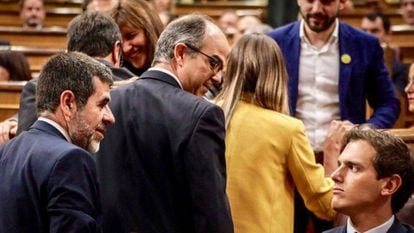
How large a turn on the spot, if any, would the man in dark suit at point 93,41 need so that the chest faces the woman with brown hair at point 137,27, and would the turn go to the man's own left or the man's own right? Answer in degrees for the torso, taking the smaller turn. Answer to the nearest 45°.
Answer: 0° — they already face them

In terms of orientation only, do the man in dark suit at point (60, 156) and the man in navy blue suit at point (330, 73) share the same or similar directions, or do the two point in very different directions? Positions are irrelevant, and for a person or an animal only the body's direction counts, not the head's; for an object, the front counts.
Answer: very different directions

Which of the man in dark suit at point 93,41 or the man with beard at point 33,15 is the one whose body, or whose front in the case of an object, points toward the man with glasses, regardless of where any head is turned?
the man with beard

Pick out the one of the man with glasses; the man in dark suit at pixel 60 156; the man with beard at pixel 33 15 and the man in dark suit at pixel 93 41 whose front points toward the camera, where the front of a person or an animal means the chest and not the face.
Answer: the man with beard

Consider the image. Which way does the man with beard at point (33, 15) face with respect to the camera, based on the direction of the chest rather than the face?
toward the camera

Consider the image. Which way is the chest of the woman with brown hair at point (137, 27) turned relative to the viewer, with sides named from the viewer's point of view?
facing the viewer and to the left of the viewer

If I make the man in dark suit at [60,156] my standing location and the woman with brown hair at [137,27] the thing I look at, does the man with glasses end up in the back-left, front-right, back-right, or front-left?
front-right

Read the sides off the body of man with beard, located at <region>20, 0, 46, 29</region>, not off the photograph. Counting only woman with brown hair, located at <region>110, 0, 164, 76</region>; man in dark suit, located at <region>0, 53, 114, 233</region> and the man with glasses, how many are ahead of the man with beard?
3

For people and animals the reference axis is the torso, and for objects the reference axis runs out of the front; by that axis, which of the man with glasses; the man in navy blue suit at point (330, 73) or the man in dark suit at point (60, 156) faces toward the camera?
the man in navy blue suit

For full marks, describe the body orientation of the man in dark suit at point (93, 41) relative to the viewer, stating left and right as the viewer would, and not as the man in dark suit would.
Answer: facing away from the viewer and to the right of the viewer

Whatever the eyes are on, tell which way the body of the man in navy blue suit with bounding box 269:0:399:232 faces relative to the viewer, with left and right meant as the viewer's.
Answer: facing the viewer

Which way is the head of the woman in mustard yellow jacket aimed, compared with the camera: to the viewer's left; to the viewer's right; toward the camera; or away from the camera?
away from the camera
